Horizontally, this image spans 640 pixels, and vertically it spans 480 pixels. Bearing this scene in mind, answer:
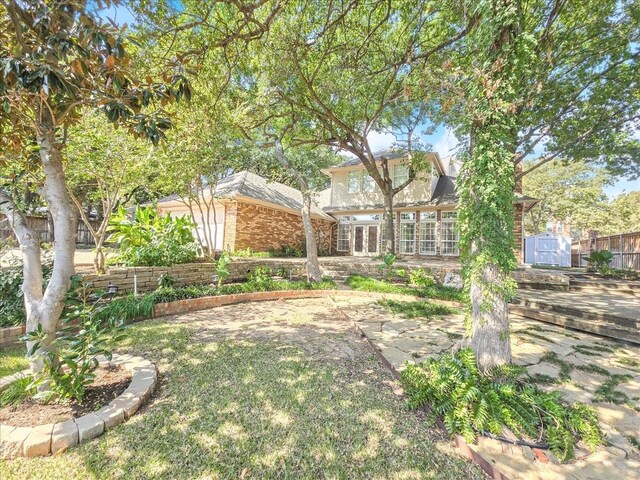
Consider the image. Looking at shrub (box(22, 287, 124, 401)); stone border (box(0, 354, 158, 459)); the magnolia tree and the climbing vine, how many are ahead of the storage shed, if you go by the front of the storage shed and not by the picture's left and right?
4

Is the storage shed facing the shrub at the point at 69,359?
yes

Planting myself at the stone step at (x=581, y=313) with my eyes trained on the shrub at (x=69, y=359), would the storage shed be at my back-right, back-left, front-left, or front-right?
back-right

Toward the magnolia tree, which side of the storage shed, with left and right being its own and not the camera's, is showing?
front

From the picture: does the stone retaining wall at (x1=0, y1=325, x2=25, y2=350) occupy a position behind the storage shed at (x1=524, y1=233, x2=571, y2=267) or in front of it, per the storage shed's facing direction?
in front

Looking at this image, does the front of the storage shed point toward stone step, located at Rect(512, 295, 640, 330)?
yes

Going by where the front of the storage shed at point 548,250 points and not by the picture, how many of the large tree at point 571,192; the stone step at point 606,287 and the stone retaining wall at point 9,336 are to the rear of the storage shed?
1

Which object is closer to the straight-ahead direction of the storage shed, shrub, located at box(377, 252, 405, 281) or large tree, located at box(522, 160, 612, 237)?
the shrub

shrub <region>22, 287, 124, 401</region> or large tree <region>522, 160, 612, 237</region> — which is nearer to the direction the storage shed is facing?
the shrub

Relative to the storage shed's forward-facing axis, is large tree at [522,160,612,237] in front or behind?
behind

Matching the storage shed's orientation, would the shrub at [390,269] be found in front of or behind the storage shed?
in front

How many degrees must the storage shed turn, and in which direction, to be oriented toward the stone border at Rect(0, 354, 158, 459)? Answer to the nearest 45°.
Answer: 0° — it already faces it

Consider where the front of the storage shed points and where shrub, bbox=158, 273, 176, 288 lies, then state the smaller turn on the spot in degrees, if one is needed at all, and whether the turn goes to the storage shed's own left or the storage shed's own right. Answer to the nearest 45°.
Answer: approximately 45° to the storage shed's own right

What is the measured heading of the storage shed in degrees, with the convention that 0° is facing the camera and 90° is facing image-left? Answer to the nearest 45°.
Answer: approximately 0°
